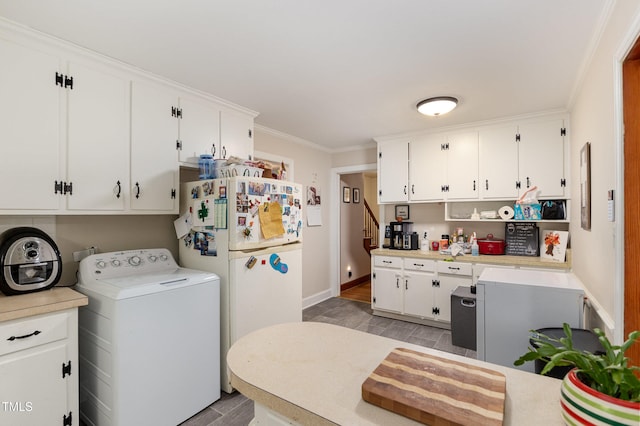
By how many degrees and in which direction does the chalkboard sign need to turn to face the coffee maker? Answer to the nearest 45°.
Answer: approximately 90° to its right

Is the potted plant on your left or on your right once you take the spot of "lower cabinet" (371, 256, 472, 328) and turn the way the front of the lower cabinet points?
on your left

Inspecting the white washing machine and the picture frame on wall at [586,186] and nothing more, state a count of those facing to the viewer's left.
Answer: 1

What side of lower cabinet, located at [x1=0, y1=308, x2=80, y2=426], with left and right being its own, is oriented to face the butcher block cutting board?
front

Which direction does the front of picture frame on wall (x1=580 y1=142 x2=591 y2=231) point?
to the viewer's left

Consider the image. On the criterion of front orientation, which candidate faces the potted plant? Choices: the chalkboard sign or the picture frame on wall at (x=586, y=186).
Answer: the chalkboard sign

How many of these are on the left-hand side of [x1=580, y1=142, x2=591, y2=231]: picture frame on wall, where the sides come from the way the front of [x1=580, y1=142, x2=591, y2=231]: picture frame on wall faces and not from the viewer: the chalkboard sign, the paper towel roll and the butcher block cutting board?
1

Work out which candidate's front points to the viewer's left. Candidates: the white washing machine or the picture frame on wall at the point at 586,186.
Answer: the picture frame on wall
